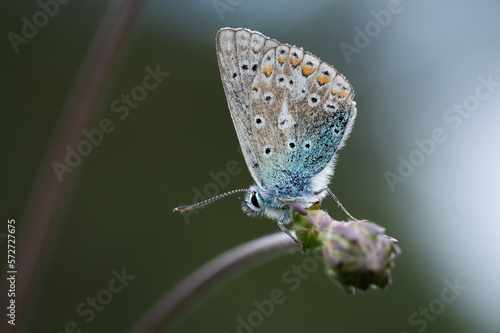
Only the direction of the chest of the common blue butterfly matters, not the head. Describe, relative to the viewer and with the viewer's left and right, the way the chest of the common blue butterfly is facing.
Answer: facing to the left of the viewer
